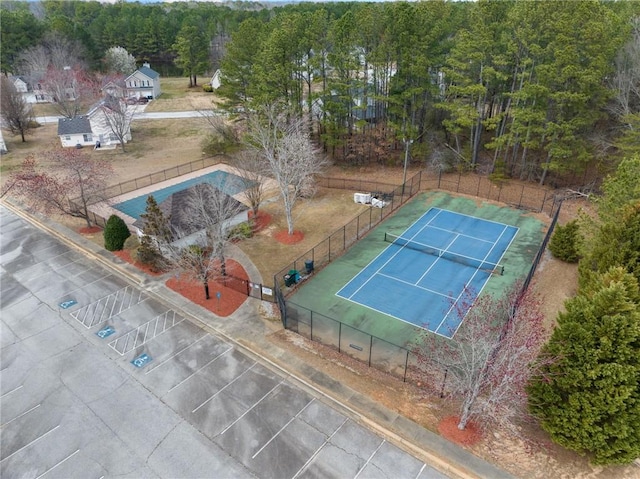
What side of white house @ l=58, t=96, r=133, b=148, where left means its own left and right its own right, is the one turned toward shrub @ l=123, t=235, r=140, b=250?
back

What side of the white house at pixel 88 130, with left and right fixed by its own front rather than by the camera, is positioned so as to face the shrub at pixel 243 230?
back

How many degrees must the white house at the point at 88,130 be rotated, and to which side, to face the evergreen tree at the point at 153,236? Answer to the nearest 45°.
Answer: approximately 180°

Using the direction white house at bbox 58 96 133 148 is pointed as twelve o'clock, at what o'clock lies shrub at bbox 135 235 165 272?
The shrub is roughly at 6 o'clock from the white house.

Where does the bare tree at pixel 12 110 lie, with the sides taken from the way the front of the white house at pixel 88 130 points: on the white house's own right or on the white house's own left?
on the white house's own left

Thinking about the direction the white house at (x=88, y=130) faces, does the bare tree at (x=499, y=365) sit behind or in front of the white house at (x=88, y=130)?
behind

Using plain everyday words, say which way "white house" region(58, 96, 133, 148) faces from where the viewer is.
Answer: facing away from the viewer

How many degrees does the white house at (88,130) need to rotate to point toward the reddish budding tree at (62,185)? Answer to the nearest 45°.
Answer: approximately 180°

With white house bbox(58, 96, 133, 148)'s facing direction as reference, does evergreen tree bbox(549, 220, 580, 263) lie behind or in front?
behind

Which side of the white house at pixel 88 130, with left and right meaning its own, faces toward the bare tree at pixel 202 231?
back

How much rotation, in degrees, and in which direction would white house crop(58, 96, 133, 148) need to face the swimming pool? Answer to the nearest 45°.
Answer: approximately 180°

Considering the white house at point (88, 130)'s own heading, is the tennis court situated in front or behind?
behind

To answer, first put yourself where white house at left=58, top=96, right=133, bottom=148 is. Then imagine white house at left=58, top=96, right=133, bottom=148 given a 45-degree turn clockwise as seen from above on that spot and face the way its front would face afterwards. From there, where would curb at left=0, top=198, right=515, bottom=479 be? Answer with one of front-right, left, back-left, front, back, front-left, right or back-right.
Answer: back-right
